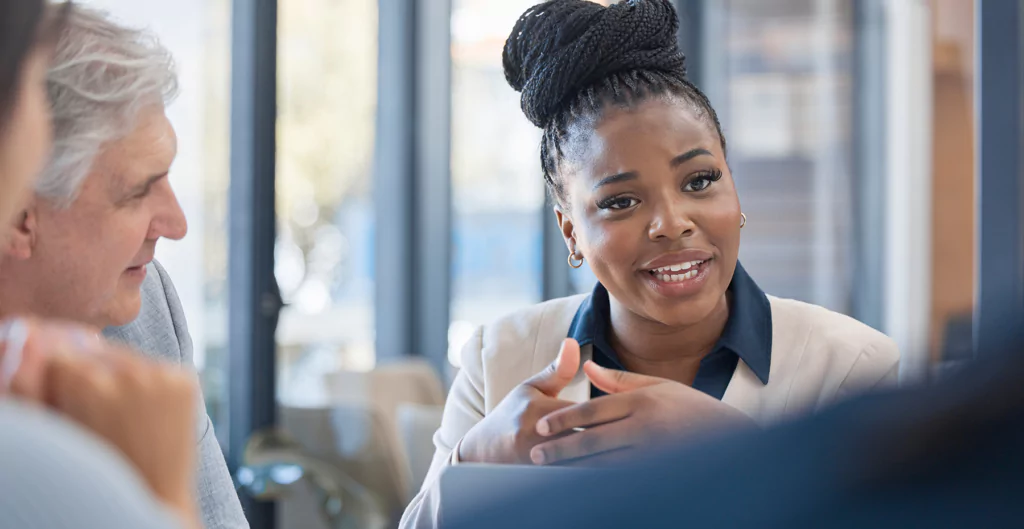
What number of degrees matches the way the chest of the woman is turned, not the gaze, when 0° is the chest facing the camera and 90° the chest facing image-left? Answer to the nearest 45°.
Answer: approximately 0°

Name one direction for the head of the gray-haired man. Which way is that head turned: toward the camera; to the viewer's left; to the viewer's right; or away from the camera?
to the viewer's right

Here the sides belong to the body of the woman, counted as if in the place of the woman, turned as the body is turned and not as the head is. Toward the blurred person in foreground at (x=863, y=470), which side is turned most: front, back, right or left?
front

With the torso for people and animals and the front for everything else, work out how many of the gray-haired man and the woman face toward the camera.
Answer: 1

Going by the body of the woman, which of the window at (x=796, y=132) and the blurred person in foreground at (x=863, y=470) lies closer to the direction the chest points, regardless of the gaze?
the blurred person in foreground

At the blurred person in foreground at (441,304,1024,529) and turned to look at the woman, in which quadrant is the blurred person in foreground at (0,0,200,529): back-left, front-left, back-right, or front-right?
front-left

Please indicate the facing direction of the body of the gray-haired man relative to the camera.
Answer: to the viewer's right

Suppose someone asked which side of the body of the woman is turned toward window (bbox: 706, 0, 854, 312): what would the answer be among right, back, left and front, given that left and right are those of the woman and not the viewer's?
back

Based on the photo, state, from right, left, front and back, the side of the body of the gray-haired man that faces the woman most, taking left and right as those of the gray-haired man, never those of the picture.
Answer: front

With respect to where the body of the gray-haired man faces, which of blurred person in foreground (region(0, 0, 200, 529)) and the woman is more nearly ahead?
the woman

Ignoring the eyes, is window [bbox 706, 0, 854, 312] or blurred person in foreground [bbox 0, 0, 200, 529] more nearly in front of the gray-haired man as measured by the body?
the window

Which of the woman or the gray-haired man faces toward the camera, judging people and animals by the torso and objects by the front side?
the woman

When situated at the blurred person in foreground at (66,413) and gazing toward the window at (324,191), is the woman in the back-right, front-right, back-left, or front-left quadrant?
front-right

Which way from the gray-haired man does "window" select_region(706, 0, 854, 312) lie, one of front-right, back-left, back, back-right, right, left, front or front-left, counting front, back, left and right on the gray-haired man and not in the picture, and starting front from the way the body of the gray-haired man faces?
front-left
